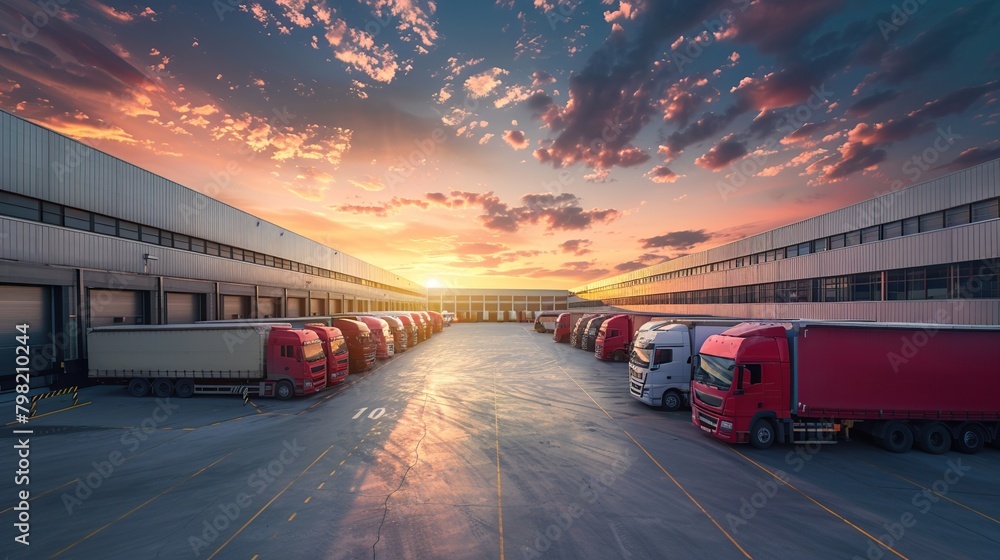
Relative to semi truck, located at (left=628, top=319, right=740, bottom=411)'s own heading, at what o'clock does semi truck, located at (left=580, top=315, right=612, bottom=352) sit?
semi truck, located at (left=580, top=315, right=612, bottom=352) is roughly at 4 o'clock from semi truck, located at (left=628, top=319, right=740, bottom=411).

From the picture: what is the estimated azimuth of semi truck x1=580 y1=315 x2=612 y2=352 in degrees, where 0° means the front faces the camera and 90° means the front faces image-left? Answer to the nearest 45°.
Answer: approximately 45°

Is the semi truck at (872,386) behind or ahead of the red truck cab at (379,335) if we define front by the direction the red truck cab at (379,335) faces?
ahead

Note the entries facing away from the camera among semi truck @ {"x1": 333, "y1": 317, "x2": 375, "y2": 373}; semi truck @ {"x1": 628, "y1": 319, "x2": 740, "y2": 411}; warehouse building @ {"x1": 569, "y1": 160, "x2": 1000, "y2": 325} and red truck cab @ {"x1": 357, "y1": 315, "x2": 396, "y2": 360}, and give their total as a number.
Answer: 0

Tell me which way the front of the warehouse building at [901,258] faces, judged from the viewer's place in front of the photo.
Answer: facing the viewer and to the left of the viewer

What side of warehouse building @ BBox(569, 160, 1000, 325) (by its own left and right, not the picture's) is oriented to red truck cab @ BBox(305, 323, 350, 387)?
front

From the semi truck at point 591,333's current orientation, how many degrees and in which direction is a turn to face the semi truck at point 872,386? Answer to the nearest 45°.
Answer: approximately 45° to its left

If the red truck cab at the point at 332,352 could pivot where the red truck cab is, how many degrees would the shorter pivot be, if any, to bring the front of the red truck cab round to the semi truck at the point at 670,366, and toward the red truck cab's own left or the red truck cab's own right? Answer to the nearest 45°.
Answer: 0° — it already faces it

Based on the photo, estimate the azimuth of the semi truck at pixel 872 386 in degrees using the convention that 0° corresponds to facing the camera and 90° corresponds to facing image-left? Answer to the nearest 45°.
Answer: approximately 45°

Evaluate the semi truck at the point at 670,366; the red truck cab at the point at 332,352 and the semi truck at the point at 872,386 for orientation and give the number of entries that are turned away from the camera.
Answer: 0

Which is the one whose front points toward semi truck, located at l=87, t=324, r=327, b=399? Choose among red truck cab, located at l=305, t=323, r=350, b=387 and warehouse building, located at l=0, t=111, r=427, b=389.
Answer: the warehouse building

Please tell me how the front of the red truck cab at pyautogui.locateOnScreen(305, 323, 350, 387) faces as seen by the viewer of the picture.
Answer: facing the viewer and to the right of the viewer

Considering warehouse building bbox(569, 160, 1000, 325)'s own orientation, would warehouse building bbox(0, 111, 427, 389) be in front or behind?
in front

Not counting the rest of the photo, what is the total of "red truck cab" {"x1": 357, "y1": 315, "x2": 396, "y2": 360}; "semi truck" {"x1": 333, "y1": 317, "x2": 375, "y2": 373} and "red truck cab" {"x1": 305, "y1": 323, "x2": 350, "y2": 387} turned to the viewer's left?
0

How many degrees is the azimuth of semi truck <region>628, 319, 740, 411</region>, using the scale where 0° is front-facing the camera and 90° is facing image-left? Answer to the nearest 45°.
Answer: approximately 45°

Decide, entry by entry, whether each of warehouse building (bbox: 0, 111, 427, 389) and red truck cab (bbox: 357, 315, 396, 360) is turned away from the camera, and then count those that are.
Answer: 0
